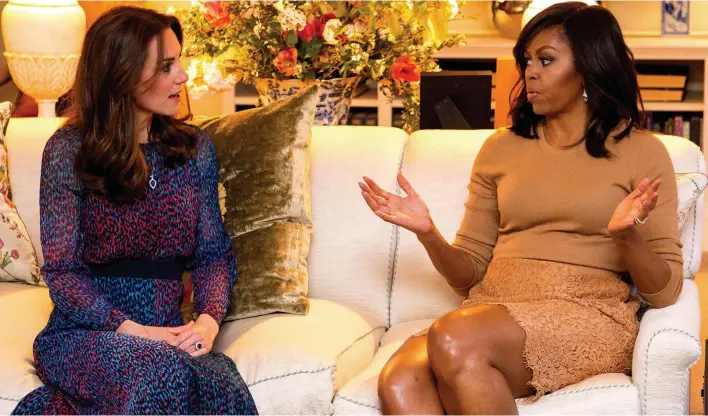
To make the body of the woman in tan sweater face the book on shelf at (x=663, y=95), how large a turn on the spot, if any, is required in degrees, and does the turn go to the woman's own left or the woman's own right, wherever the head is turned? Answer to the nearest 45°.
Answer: approximately 135° to the woman's own right

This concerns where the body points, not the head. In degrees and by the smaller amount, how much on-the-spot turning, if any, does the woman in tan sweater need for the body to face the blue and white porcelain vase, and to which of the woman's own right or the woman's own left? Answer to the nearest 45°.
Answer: approximately 90° to the woman's own right

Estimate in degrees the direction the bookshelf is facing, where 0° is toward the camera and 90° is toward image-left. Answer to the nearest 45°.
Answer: approximately 0°

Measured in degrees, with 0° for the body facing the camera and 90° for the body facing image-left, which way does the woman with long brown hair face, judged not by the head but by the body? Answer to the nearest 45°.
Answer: approximately 315°

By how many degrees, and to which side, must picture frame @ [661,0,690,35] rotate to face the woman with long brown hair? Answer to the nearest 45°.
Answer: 0° — it already faces them

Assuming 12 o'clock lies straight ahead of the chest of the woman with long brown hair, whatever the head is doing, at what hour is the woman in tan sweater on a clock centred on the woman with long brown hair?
The woman in tan sweater is roughly at 11 o'clock from the woman with long brown hair.

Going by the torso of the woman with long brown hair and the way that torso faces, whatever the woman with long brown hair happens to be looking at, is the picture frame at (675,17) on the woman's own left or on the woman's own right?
on the woman's own left

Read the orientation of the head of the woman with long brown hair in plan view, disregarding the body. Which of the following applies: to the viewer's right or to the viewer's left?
to the viewer's right
